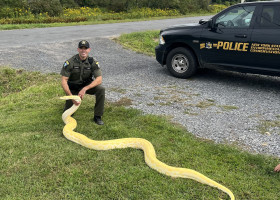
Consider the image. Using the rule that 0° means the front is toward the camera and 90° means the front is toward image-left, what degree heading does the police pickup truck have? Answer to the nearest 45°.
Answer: approximately 90°

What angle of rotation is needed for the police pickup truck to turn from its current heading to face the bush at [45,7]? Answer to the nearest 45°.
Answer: approximately 45° to its right

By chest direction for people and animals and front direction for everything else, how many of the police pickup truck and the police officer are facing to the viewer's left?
1

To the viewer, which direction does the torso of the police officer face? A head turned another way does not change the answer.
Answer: toward the camera

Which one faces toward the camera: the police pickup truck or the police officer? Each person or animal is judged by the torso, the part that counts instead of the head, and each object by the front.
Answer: the police officer

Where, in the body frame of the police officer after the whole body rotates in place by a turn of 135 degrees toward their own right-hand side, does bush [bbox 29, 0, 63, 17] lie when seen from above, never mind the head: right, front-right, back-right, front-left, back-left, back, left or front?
front-right

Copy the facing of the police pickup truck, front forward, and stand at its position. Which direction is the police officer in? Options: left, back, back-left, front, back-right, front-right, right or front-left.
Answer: front-left

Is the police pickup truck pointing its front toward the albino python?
no
